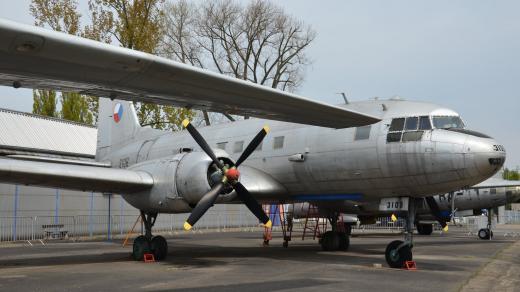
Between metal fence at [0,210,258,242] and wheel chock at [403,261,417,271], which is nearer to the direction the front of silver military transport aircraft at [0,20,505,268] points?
the wheel chock

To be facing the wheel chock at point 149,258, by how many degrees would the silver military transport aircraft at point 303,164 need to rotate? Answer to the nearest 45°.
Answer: approximately 135° to its right

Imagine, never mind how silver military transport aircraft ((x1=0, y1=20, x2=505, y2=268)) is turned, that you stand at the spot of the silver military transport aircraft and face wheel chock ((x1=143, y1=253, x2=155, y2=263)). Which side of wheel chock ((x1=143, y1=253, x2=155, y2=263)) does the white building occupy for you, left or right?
right

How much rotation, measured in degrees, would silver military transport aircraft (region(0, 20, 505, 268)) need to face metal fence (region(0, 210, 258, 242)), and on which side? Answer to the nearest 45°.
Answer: approximately 180°

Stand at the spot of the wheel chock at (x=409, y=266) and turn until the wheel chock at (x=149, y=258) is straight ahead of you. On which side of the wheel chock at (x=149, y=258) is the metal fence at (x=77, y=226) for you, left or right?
right

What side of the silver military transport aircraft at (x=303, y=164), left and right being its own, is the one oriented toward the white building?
back

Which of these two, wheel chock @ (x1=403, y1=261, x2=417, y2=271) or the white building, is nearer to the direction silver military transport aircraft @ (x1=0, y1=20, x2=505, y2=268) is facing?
the wheel chock
